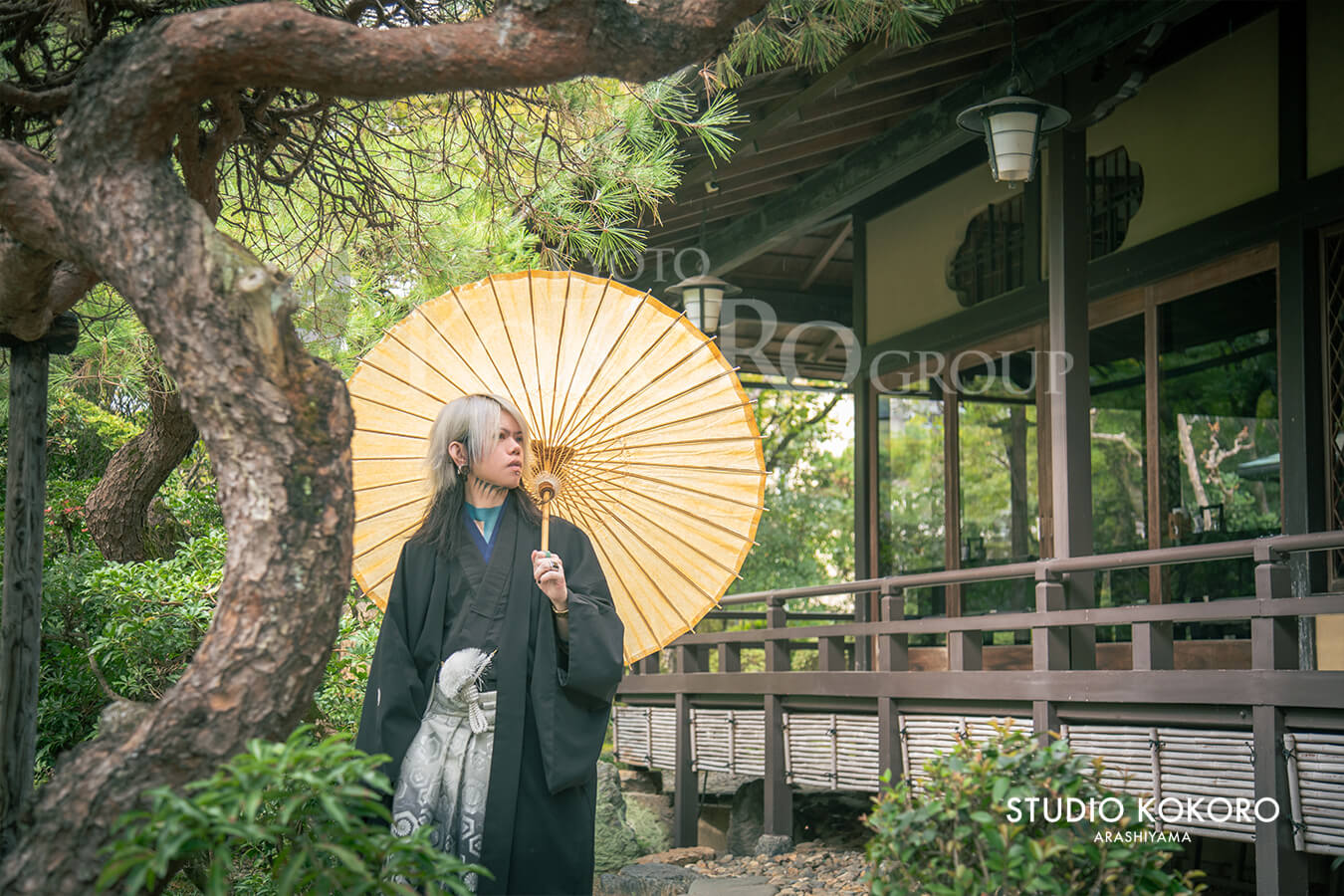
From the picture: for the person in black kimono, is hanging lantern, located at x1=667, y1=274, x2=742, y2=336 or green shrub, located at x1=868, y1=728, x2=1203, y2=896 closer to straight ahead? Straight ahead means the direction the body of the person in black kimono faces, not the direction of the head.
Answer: the green shrub

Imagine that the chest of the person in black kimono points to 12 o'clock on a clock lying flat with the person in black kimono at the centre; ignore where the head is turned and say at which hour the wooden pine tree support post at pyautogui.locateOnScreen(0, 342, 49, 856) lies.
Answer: The wooden pine tree support post is roughly at 3 o'clock from the person in black kimono.

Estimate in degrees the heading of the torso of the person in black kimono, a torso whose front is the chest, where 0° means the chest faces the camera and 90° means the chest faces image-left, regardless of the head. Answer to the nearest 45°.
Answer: approximately 0°

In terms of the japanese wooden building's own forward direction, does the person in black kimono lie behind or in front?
in front

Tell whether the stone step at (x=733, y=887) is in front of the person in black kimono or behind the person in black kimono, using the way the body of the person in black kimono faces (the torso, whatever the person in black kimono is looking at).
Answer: behind

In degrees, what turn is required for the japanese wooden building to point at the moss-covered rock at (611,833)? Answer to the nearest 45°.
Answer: approximately 45° to its right

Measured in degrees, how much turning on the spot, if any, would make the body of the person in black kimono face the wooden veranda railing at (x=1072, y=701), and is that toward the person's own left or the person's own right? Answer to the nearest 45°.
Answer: approximately 135° to the person's own left

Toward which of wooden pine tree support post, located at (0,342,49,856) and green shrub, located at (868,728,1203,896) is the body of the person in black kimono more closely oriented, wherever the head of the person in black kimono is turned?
the green shrub

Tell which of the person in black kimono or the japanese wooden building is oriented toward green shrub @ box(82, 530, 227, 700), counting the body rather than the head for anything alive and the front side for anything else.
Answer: the japanese wooden building

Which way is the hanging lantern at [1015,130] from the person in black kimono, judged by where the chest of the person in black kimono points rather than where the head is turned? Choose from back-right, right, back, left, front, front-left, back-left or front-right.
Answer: back-left

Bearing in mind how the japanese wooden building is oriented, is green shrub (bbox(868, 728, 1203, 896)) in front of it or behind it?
in front

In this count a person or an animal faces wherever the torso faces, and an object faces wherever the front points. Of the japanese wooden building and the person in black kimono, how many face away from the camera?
0

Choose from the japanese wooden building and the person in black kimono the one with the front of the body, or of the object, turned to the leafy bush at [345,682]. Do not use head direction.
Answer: the japanese wooden building
